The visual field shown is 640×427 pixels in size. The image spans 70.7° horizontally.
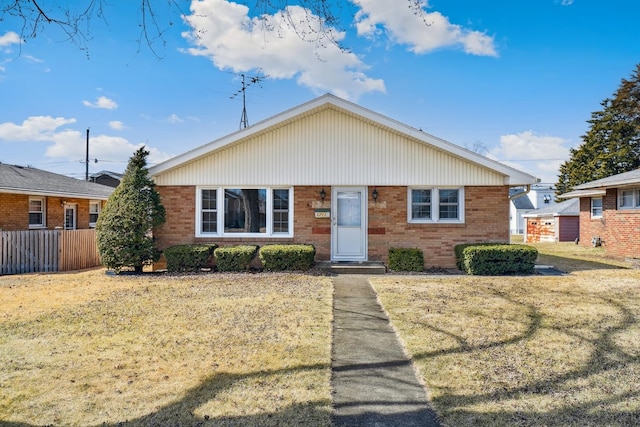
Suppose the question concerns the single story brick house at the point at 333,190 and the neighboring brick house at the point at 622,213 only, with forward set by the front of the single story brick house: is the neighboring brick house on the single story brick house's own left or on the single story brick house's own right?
on the single story brick house's own left

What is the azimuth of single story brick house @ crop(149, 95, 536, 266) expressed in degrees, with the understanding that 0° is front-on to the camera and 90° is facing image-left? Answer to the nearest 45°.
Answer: approximately 0°

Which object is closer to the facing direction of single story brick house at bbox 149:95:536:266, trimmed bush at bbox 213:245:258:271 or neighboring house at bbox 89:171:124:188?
the trimmed bush

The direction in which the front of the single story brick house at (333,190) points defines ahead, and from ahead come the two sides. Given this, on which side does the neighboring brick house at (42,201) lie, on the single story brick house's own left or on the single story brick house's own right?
on the single story brick house's own right

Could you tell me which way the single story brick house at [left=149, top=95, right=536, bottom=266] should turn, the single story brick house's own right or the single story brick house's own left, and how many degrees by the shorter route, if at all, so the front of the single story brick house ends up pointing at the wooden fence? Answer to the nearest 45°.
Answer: approximately 90° to the single story brick house's own right

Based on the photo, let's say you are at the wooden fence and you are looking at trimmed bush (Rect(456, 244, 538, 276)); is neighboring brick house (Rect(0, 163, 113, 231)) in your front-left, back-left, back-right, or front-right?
back-left

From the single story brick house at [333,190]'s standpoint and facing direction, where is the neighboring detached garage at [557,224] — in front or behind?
behind

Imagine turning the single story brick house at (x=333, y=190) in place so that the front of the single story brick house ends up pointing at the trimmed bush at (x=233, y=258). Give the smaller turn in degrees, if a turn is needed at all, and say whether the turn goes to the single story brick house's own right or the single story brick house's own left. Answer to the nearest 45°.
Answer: approximately 90° to the single story brick house's own right

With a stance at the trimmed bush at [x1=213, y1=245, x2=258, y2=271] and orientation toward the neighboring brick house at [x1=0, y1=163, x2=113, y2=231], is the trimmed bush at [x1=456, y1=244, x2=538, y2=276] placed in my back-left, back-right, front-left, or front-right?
back-right

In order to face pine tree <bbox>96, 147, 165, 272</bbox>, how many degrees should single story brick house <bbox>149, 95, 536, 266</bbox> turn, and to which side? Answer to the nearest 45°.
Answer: approximately 90° to its right
